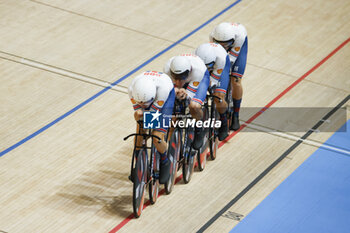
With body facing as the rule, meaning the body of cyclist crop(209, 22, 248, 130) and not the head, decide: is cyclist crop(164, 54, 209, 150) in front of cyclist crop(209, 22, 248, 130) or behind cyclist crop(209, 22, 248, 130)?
in front

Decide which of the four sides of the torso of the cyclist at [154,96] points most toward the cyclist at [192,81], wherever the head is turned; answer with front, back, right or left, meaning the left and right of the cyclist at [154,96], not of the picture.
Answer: back

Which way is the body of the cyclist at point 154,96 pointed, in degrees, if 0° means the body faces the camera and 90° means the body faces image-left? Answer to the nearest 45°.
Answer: approximately 45°

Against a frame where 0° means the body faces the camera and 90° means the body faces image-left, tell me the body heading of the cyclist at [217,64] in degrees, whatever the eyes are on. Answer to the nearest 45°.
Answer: approximately 45°

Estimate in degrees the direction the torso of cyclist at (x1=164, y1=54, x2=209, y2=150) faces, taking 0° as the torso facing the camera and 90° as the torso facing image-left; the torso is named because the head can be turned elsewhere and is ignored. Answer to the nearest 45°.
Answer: approximately 45°

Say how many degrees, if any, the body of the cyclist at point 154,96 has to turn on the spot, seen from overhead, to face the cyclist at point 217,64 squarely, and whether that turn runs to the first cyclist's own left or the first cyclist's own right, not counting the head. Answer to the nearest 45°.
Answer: approximately 180°

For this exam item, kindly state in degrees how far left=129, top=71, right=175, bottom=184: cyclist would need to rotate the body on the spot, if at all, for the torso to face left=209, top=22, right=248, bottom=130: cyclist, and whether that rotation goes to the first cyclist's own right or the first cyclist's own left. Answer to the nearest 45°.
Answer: approximately 180°

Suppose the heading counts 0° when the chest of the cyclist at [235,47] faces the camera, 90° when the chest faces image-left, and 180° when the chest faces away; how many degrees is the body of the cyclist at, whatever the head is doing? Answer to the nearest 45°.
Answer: approximately 45°

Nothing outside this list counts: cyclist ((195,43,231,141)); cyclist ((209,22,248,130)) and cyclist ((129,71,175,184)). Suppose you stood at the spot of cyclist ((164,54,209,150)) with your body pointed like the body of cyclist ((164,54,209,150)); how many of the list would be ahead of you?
1
